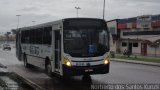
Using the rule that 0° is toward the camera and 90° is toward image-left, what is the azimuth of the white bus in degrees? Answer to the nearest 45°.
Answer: approximately 315°
